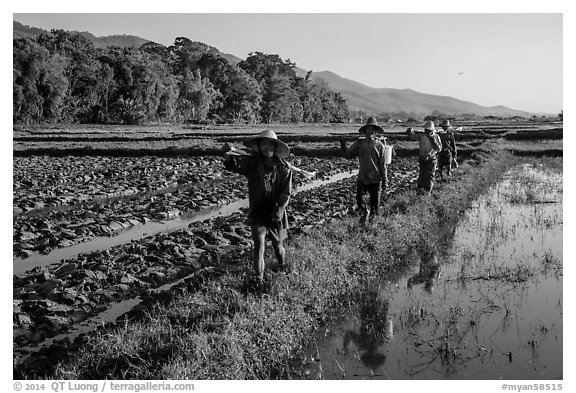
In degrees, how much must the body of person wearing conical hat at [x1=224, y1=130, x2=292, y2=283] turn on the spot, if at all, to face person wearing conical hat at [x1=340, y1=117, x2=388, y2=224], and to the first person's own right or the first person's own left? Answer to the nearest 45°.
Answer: approximately 135° to the first person's own left

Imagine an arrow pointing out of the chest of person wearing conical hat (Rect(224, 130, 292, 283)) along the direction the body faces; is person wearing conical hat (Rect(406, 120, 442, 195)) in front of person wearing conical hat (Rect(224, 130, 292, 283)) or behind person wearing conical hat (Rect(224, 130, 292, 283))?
behind

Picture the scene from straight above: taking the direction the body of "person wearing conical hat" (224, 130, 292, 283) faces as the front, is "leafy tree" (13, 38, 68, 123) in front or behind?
behind

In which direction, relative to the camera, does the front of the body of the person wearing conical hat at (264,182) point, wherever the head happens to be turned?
toward the camera

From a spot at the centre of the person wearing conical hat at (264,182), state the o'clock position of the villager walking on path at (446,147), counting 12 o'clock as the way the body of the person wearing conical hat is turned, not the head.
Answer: The villager walking on path is roughly at 7 o'clock from the person wearing conical hat.
